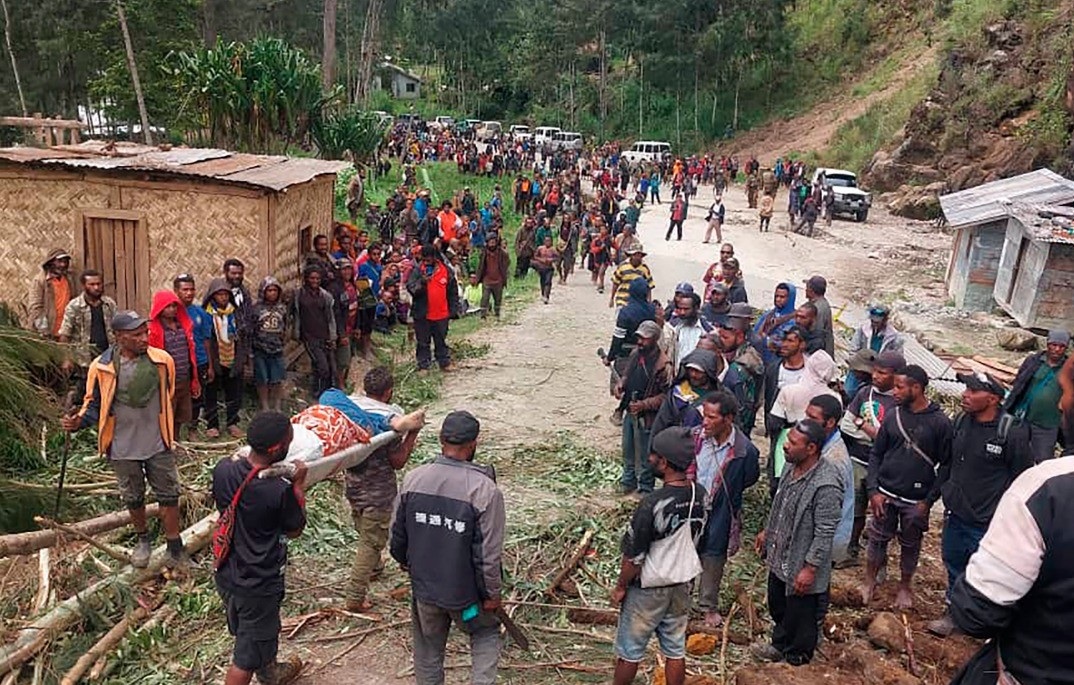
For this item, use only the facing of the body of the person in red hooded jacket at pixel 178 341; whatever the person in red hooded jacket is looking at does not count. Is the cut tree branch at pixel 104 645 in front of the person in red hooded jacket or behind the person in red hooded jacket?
in front

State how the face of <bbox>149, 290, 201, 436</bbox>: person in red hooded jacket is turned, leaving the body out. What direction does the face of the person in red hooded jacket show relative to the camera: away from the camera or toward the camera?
toward the camera

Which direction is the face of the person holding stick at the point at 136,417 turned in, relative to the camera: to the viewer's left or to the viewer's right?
to the viewer's right

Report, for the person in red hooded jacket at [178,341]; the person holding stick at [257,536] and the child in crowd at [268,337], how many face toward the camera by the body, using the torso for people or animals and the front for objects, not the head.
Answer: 2

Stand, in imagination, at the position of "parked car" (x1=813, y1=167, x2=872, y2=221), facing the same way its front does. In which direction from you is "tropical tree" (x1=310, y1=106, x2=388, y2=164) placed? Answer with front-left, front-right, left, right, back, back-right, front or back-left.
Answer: right

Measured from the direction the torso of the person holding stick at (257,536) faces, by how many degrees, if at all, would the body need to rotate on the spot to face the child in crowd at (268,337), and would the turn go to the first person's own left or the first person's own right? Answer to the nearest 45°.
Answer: approximately 45° to the first person's own left

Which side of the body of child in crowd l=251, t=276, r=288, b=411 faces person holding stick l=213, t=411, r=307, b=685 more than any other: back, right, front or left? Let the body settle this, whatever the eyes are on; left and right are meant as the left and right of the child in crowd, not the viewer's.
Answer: front

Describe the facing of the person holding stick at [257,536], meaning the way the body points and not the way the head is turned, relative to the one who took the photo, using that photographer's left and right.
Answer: facing away from the viewer and to the right of the viewer

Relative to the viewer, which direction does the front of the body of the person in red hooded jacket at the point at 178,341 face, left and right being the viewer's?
facing the viewer

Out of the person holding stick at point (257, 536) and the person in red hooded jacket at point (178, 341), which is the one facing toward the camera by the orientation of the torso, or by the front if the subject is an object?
the person in red hooded jacket

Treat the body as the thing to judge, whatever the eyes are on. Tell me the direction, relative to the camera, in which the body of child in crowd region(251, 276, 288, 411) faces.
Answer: toward the camera

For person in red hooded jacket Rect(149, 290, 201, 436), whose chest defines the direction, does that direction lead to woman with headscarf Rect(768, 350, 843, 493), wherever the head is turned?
no

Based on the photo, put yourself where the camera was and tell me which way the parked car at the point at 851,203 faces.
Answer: facing the viewer and to the right of the viewer

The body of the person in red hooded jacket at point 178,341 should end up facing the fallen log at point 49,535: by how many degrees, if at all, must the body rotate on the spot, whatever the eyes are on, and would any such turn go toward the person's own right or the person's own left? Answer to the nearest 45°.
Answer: approximately 45° to the person's own right

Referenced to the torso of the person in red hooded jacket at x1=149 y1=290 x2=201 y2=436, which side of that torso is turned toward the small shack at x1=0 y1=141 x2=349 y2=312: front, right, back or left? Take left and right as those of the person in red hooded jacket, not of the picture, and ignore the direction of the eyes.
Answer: back

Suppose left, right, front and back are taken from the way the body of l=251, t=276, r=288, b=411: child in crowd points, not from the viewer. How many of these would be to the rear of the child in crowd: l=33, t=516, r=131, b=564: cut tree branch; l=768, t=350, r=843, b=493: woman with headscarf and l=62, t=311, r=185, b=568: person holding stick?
0

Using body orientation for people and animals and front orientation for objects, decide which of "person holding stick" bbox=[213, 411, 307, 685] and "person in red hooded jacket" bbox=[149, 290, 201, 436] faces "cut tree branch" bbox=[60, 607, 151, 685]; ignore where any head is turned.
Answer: the person in red hooded jacket
